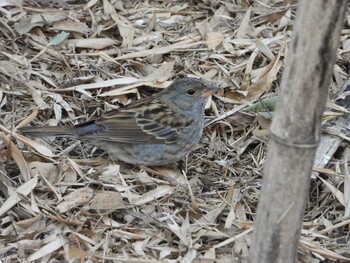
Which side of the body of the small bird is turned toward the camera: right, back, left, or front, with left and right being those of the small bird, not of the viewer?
right

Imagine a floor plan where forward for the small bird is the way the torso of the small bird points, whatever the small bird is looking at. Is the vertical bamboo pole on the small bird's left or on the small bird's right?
on the small bird's right
